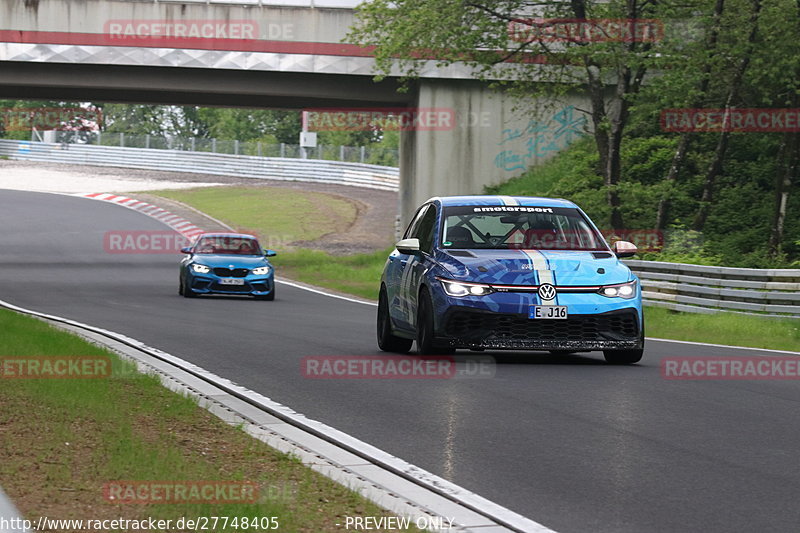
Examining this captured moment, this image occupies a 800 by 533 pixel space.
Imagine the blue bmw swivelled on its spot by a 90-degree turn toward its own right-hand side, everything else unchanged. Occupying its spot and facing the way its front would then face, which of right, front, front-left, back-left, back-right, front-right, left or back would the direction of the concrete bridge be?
right

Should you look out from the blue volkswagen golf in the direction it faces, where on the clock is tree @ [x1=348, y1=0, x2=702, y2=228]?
The tree is roughly at 6 o'clock from the blue volkswagen golf.

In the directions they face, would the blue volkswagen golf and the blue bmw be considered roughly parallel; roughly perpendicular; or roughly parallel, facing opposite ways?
roughly parallel

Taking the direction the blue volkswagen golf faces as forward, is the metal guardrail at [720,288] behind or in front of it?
behind

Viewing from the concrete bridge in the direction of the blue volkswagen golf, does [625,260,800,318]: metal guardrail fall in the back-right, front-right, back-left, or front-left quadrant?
front-left

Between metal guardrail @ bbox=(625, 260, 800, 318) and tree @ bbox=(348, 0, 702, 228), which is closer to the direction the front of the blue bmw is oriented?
the metal guardrail

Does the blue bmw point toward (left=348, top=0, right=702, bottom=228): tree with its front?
no

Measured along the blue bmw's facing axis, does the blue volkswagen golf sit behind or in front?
in front

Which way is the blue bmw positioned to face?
toward the camera

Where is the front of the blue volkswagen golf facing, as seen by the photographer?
facing the viewer

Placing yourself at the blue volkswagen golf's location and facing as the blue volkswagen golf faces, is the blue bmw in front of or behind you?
behind

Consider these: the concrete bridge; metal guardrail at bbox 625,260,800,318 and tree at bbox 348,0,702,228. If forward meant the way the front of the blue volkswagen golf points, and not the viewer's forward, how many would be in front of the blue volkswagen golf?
0
